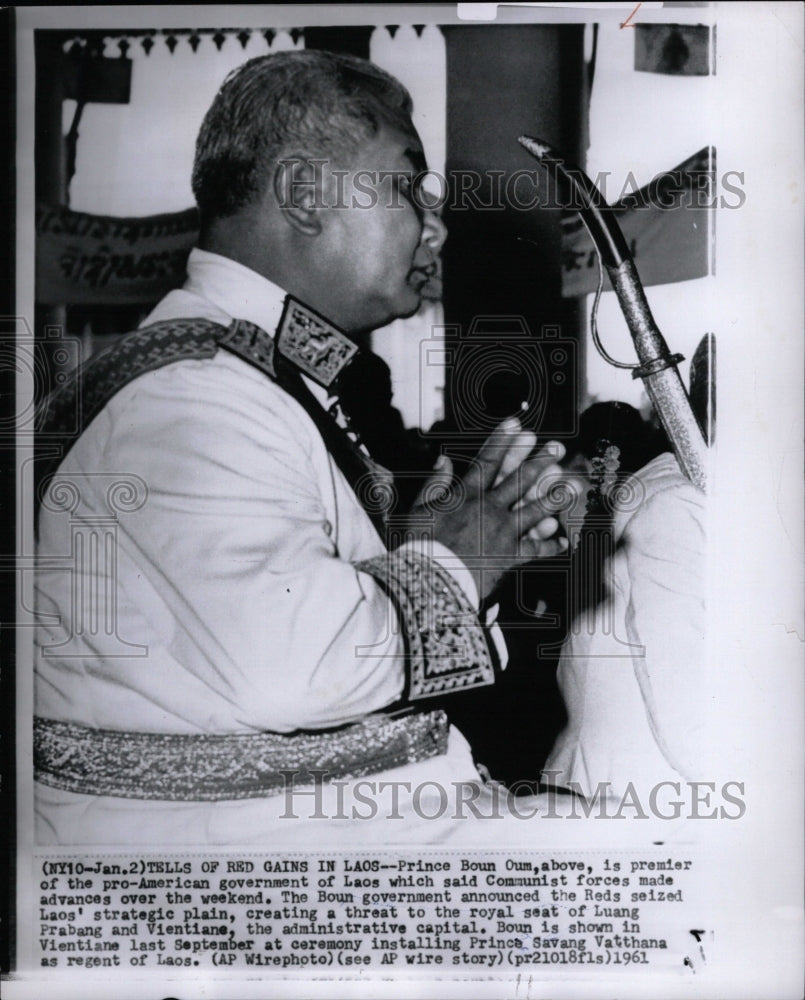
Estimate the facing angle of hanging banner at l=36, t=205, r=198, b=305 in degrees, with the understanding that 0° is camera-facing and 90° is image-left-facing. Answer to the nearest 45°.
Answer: approximately 0°

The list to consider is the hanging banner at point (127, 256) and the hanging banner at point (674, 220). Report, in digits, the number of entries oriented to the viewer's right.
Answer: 0

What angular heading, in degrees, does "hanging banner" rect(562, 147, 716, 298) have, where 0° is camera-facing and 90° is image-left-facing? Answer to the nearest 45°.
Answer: approximately 0°
